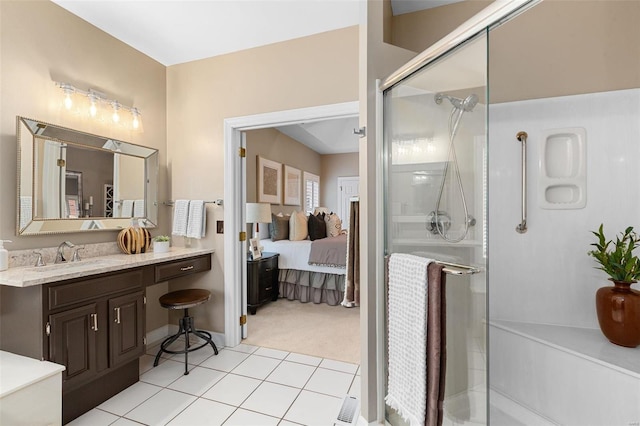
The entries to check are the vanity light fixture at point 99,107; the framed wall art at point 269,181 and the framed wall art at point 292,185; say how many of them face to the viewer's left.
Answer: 0

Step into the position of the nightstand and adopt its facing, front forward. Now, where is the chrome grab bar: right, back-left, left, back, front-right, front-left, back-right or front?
front

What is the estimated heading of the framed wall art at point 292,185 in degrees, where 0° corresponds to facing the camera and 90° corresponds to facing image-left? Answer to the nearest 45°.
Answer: approximately 315°

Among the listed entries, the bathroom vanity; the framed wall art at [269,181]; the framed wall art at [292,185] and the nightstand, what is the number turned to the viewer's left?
0

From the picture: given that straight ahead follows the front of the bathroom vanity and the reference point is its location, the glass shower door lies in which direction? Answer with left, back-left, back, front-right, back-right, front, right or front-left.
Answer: front

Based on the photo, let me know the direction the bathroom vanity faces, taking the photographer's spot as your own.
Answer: facing the viewer and to the right of the viewer

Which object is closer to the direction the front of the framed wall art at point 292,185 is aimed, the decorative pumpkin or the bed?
the bed

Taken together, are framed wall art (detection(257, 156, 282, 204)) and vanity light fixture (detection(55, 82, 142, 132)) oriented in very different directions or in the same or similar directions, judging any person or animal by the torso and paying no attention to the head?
same or similar directions

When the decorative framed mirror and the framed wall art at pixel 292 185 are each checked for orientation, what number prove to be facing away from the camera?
0

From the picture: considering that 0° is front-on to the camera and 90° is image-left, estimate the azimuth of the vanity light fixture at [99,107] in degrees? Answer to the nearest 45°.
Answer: approximately 315°

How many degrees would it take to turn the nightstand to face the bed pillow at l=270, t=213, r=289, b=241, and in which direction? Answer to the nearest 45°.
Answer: approximately 135° to its left

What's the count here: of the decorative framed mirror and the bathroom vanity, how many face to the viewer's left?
0

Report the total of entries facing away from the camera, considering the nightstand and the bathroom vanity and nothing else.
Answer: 0

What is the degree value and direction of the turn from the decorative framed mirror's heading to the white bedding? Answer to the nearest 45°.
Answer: approximately 45° to its left
